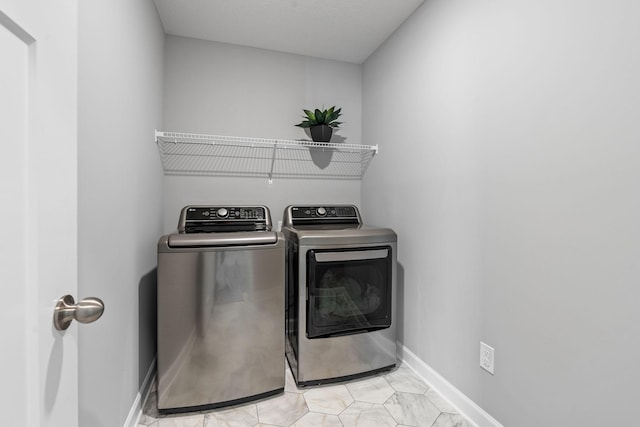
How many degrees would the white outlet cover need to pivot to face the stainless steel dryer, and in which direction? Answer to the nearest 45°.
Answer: approximately 45° to its right

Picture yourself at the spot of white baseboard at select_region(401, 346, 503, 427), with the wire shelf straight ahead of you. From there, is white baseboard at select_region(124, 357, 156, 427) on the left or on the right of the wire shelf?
left

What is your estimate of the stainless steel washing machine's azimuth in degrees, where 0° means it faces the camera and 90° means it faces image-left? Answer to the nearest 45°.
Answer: approximately 0°

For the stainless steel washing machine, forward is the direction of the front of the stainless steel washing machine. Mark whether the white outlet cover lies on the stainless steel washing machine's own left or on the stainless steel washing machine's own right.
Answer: on the stainless steel washing machine's own left

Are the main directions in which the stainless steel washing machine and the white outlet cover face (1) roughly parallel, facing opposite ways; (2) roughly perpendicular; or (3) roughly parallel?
roughly perpendicular

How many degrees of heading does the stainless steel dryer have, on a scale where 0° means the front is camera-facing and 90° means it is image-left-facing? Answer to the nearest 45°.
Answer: approximately 315°

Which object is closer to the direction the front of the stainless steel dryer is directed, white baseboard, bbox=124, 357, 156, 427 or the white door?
the white door

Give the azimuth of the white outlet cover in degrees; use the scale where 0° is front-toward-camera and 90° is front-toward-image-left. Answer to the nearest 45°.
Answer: approximately 45°
